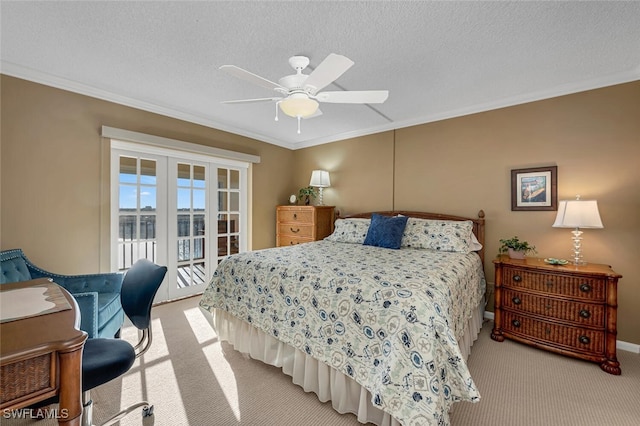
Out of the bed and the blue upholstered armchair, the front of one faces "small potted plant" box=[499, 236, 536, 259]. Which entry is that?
the blue upholstered armchair

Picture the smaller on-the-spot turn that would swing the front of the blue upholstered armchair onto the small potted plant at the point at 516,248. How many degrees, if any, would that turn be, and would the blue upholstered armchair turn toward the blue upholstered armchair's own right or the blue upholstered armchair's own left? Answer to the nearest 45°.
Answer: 0° — it already faces it

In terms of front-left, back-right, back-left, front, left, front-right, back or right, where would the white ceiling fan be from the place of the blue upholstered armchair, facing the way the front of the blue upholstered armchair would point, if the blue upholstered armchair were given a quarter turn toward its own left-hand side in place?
right

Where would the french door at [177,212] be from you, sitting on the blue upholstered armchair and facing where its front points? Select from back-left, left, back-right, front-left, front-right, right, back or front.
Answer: left

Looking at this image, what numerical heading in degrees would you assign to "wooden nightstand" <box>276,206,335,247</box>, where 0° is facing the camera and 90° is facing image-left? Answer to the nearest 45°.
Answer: approximately 45°

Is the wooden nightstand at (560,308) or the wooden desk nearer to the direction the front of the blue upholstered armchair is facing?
the wooden nightstand

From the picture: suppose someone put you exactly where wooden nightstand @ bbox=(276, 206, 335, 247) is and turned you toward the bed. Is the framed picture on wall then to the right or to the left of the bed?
left

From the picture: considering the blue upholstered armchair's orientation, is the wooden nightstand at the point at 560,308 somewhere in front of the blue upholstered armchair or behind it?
in front

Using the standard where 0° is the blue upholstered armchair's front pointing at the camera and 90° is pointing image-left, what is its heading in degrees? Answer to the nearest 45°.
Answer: approximately 315°

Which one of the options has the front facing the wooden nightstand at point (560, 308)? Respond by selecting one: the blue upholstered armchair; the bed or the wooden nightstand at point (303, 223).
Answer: the blue upholstered armchair

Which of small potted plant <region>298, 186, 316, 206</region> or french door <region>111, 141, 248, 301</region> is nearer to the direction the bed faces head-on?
the french door

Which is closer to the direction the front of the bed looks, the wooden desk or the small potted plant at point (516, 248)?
the wooden desk

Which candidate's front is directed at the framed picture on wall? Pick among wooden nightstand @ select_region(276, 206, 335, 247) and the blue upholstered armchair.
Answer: the blue upholstered armchair

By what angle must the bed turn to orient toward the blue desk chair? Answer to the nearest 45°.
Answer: approximately 45° to its right

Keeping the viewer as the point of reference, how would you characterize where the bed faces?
facing the viewer and to the left of the viewer
